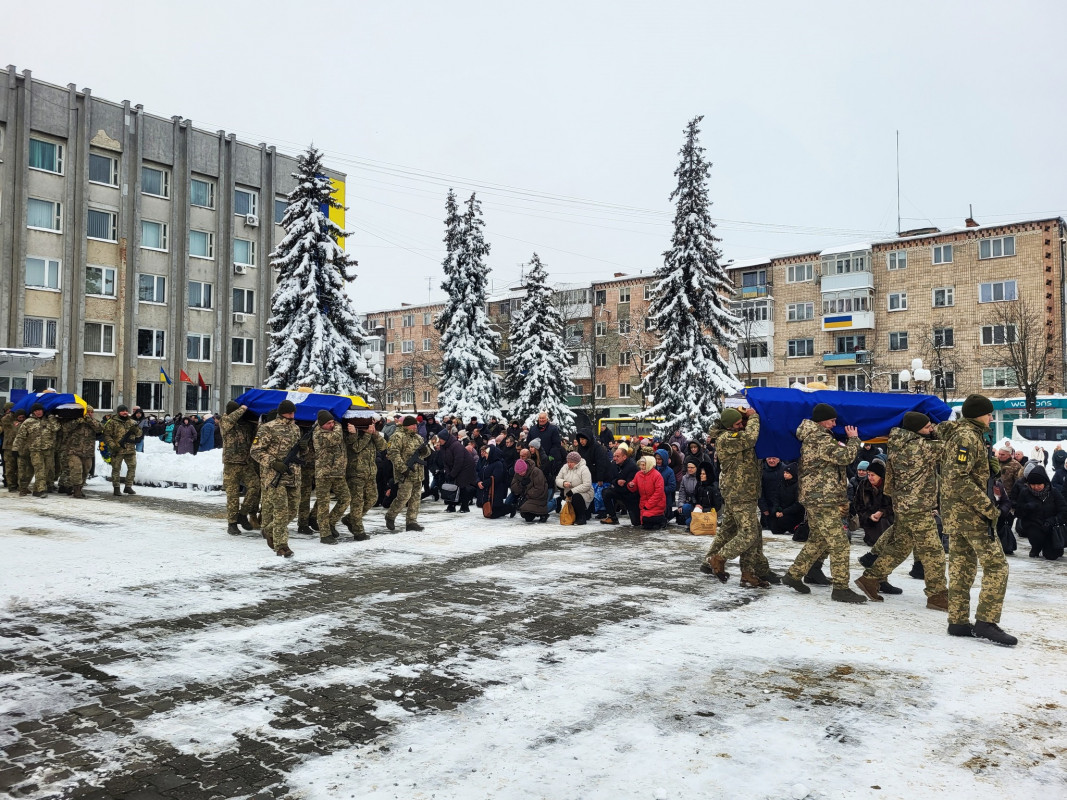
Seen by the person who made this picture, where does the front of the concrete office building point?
facing the viewer and to the right of the viewer

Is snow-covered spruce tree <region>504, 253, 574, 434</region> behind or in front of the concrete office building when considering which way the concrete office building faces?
in front

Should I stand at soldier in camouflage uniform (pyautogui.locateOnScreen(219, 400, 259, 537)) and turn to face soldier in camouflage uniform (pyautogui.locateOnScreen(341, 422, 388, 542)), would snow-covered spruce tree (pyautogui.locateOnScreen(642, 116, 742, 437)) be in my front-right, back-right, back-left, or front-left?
front-left

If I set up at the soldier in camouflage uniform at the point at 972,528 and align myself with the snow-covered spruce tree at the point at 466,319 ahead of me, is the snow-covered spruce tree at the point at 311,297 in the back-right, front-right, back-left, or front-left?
front-left

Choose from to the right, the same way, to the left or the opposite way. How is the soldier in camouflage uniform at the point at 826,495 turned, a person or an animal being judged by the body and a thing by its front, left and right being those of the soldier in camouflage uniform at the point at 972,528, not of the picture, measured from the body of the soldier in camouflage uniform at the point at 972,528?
the same way

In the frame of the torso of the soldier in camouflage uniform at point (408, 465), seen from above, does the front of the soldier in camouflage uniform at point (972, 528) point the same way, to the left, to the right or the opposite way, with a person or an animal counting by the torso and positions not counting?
the same way
